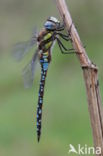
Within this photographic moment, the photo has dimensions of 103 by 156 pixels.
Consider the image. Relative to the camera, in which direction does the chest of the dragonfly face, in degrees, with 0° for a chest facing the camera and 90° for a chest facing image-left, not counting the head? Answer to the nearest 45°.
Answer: approximately 270°
